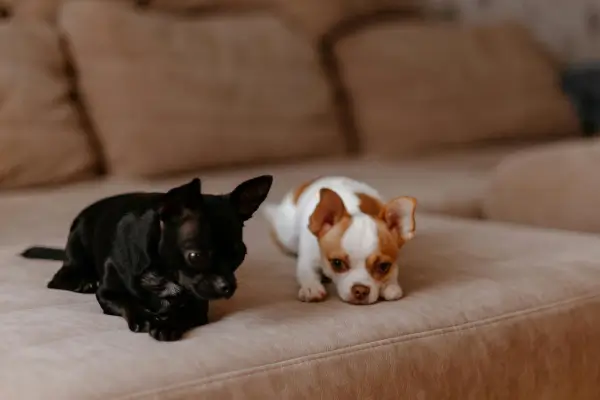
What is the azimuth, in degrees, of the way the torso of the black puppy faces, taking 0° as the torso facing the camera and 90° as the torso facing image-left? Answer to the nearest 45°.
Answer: approximately 315°

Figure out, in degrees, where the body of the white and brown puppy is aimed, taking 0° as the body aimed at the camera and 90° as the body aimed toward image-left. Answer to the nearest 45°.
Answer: approximately 315°
